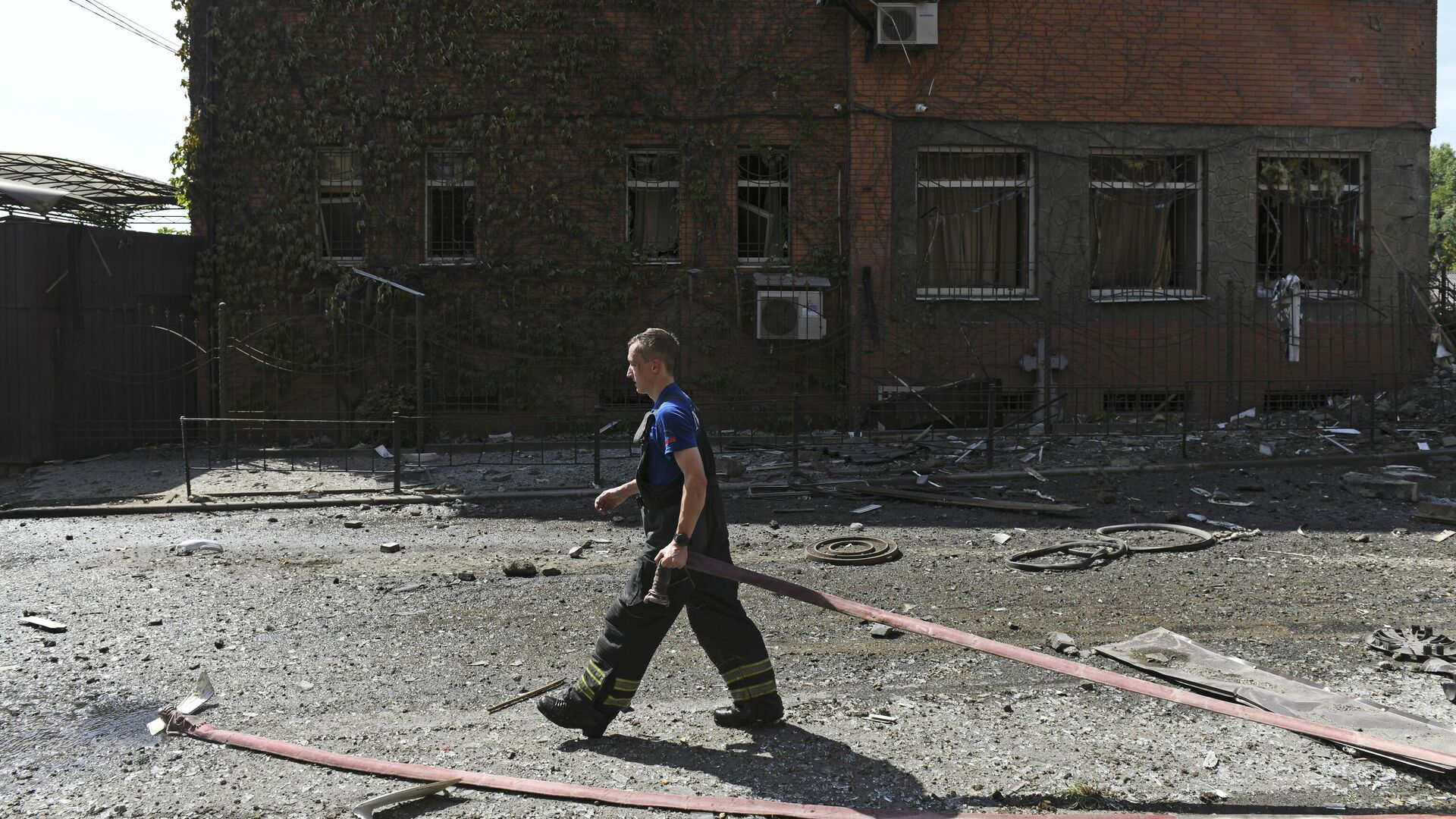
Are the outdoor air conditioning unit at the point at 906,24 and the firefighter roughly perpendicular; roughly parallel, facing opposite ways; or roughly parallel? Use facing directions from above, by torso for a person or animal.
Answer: roughly perpendicular

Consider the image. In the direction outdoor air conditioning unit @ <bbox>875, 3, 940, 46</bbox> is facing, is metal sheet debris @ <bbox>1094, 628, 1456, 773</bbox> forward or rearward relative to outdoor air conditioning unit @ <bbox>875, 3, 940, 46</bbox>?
forward

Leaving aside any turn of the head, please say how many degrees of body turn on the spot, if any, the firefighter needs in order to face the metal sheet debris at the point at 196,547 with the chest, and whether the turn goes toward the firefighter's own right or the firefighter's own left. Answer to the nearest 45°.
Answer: approximately 45° to the firefighter's own right

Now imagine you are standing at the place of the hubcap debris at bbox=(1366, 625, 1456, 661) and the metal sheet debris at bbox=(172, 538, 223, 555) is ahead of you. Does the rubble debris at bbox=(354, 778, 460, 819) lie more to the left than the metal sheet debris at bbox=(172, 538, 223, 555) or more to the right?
left

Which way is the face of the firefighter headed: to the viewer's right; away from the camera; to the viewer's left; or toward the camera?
to the viewer's left

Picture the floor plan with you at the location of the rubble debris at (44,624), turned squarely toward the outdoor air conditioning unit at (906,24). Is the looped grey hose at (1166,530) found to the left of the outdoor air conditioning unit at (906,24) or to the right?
right

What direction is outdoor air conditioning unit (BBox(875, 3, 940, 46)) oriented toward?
toward the camera

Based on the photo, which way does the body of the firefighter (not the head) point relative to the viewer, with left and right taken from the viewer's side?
facing to the left of the viewer

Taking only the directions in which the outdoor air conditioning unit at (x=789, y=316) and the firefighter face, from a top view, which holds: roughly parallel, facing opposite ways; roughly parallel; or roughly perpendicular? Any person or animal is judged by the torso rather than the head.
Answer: roughly perpendicular

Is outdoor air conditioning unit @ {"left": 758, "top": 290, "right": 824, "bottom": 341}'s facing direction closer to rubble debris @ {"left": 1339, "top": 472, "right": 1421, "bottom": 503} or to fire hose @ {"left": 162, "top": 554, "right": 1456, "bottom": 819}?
the fire hose

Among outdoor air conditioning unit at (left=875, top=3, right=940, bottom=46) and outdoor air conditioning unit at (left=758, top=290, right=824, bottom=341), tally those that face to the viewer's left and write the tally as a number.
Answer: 0

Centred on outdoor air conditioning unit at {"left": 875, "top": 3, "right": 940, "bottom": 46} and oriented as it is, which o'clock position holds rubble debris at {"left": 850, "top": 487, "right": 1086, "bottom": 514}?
The rubble debris is roughly at 12 o'clock from the outdoor air conditioning unit.

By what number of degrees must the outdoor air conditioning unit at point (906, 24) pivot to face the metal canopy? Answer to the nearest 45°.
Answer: approximately 90° to its right

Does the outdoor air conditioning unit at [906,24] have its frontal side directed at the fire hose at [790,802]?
yes

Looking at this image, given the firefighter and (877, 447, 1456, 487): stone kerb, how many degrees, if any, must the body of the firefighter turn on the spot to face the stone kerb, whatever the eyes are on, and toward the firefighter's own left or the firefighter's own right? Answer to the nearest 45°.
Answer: approximately 135° to the firefighter's own right
